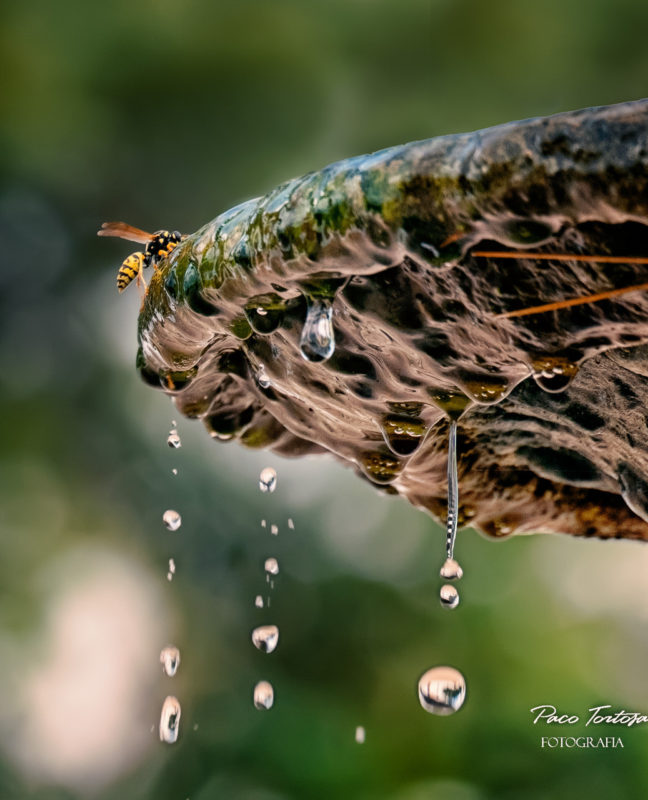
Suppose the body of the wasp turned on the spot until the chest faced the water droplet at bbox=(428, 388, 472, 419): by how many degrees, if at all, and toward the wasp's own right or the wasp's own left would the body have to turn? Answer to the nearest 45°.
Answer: approximately 45° to the wasp's own right

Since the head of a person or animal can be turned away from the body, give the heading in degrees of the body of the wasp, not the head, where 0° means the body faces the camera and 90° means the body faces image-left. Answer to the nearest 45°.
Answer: approximately 270°
